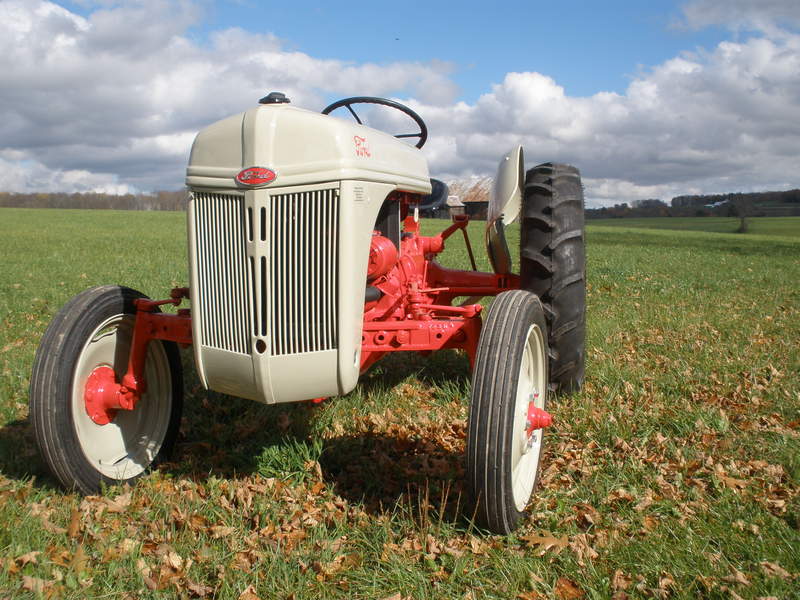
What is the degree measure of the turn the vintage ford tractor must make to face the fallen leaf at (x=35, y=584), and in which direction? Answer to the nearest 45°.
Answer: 0° — it already faces it

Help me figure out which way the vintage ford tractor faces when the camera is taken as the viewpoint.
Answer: facing the viewer and to the left of the viewer

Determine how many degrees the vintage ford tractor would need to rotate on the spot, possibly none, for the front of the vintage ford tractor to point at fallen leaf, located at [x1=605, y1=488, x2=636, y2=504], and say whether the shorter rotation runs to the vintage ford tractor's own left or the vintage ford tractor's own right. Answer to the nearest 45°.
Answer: approximately 135° to the vintage ford tractor's own left

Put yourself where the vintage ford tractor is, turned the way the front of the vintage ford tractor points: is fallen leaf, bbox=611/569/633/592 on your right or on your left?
on your left

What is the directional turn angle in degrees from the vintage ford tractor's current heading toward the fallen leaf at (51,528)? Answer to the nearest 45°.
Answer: approximately 45° to its right
